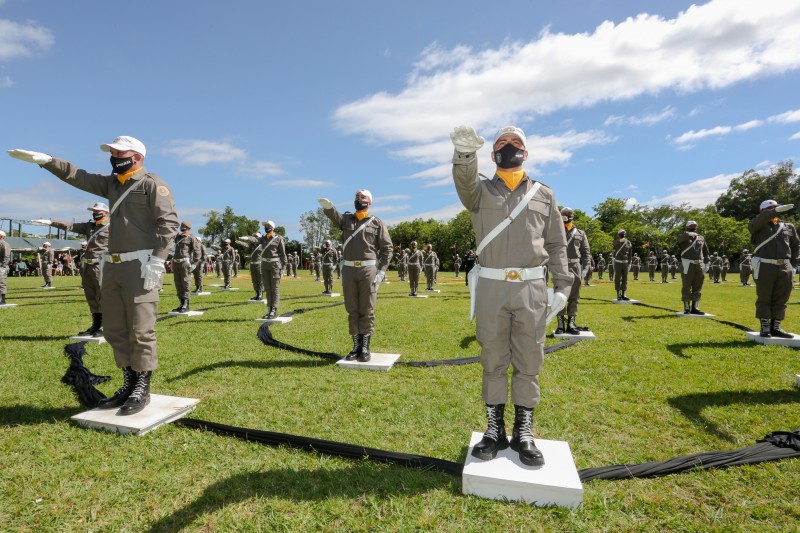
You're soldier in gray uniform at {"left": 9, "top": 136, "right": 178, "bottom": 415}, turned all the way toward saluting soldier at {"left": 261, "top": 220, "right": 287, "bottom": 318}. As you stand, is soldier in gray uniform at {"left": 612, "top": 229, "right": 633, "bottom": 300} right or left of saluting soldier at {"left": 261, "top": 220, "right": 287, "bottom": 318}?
right

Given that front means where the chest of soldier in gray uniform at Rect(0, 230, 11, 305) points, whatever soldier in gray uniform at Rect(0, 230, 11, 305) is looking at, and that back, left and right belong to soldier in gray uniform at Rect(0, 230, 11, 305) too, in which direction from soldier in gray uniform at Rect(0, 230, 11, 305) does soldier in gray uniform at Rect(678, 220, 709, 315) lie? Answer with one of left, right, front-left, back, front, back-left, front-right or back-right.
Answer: left

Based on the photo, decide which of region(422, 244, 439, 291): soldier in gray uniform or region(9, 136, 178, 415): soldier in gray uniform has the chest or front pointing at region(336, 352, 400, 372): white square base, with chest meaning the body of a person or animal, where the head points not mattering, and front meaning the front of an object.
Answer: region(422, 244, 439, 291): soldier in gray uniform

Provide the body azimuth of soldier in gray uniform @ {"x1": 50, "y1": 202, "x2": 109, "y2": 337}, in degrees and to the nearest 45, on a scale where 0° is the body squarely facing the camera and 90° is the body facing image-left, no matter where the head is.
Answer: approximately 45°

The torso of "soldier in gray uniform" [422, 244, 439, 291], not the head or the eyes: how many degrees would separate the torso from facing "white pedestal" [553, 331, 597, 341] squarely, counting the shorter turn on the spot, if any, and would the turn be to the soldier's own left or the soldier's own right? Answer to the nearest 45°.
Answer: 0° — they already face it

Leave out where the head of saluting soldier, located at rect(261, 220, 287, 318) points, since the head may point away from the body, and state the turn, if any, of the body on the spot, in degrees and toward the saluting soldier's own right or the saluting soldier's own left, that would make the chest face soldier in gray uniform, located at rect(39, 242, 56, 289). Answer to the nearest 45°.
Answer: approximately 90° to the saluting soldier's own right

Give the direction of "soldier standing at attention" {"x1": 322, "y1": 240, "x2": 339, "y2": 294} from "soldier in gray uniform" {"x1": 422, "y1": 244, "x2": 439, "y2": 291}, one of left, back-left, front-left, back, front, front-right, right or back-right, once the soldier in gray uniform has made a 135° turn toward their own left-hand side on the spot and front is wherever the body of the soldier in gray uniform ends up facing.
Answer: back

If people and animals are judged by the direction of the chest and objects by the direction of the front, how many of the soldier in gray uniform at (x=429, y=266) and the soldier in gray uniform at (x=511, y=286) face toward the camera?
2

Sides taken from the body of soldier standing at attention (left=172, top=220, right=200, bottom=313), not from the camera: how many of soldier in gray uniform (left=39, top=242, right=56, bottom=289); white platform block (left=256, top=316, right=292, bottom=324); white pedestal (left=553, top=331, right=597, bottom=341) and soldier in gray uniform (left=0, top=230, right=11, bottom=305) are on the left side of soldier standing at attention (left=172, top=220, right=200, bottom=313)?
2

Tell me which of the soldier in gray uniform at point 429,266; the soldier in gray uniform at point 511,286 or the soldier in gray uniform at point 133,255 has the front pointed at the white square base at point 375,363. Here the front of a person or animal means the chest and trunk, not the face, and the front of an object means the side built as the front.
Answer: the soldier in gray uniform at point 429,266

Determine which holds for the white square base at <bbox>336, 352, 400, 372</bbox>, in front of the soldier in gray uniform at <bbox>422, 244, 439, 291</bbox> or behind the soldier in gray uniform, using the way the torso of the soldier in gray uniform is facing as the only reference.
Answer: in front

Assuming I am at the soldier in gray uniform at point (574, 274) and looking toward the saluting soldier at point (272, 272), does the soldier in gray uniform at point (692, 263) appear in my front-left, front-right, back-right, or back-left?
back-right

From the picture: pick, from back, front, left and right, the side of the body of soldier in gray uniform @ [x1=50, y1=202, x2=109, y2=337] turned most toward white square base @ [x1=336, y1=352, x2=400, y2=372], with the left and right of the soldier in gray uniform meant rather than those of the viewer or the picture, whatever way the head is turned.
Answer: left
